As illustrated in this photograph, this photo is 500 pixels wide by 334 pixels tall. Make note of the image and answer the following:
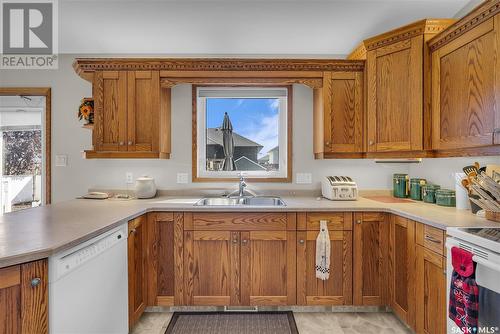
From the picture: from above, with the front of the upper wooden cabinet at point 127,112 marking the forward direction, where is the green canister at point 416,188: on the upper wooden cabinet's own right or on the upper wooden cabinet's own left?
on the upper wooden cabinet's own left

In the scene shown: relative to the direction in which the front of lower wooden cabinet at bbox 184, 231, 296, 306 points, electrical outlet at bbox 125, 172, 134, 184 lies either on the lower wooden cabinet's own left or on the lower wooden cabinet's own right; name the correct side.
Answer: on the lower wooden cabinet's own right

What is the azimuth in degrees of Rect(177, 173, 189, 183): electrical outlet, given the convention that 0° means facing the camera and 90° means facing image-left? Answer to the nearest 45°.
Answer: approximately 0°

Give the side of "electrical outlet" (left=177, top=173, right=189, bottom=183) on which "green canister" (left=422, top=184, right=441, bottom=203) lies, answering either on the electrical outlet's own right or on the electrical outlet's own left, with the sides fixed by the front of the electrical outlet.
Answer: on the electrical outlet's own left

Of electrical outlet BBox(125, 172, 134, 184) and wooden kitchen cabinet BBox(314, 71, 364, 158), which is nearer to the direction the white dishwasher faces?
the wooden kitchen cabinet

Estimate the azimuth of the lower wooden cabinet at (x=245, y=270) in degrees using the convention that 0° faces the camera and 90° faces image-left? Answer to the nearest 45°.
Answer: approximately 0°

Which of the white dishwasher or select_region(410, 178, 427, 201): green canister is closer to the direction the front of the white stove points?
the white dishwasher
